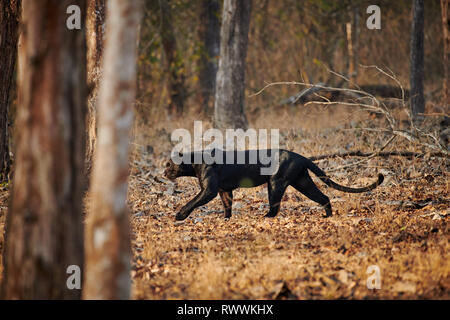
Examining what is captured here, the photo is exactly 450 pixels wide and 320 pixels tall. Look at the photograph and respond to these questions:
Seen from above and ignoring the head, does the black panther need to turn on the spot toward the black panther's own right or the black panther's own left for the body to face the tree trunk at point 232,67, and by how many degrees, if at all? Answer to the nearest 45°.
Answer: approximately 90° to the black panther's own right

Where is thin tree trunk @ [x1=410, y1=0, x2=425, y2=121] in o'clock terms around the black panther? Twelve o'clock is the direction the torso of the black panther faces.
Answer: The thin tree trunk is roughly at 4 o'clock from the black panther.

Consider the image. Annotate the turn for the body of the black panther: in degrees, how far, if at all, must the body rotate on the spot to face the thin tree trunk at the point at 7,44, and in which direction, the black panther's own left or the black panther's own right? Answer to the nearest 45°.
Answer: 0° — it already faces it

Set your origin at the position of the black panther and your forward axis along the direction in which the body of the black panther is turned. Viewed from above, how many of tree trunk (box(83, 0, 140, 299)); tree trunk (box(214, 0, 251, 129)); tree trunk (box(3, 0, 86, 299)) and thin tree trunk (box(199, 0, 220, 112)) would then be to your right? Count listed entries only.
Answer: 2

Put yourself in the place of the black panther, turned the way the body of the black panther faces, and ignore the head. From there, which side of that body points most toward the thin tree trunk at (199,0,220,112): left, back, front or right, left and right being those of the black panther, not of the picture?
right

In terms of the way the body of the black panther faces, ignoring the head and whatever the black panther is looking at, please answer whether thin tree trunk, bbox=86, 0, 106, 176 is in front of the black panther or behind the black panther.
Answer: in front

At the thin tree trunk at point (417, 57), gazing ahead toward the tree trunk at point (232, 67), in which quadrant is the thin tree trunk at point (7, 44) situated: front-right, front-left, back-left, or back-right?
front-left

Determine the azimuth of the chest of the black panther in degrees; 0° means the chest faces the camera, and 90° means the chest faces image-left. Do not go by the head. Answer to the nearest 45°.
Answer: approximately 90°

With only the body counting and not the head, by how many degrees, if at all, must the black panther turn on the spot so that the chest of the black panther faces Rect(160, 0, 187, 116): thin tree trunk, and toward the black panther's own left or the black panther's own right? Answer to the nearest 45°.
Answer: approximately 90° to the black panther's own right

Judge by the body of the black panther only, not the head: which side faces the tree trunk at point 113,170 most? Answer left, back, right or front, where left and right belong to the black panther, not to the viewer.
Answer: left
